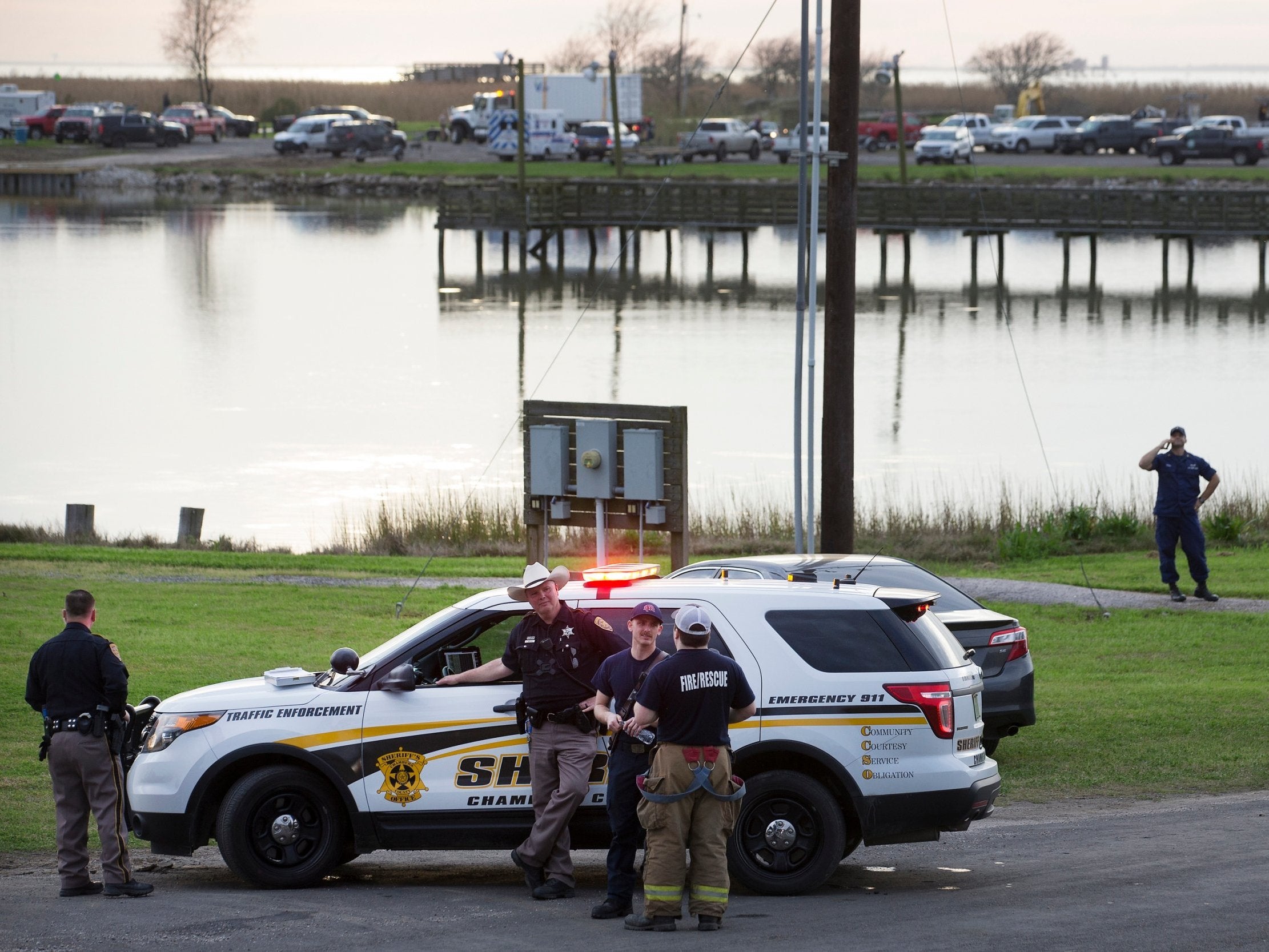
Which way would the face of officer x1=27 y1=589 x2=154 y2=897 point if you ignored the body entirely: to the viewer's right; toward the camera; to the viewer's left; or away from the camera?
away from the camera

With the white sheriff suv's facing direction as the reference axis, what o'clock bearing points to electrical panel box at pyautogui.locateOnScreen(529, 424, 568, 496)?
The electrical panel box is roughly at 3 o'clock from the white sheriff suv.

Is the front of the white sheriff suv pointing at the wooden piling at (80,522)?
no

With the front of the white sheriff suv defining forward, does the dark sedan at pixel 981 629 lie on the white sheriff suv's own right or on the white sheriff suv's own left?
on the white sheriff suv's own right

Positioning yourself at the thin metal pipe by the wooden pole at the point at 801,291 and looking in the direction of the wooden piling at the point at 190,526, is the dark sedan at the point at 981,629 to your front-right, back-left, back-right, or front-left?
back-left

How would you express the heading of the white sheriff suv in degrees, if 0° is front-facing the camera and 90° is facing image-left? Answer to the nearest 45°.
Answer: approximately 90°

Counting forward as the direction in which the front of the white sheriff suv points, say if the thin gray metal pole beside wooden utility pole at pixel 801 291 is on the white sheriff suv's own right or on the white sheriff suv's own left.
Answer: on the white sheriff suv's own right

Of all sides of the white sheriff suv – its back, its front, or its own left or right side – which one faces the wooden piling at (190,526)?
right

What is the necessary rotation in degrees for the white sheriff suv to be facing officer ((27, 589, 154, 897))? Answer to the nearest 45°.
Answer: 0° — it already faces them

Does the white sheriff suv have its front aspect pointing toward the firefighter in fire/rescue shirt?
no

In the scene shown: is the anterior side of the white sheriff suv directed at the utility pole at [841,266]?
no

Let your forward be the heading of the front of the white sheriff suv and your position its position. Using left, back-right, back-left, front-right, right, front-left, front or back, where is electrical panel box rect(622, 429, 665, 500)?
right

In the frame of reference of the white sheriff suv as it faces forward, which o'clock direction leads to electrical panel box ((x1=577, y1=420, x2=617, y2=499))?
The electrical panel box is roughly at 3 o'clock from the white sheriff suv.

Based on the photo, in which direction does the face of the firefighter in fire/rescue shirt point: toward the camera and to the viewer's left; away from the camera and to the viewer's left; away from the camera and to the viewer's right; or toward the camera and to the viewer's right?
away from the camera and to the viewer's left

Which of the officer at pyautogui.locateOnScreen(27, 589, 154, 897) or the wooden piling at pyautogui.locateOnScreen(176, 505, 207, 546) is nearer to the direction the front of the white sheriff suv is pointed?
the officer
